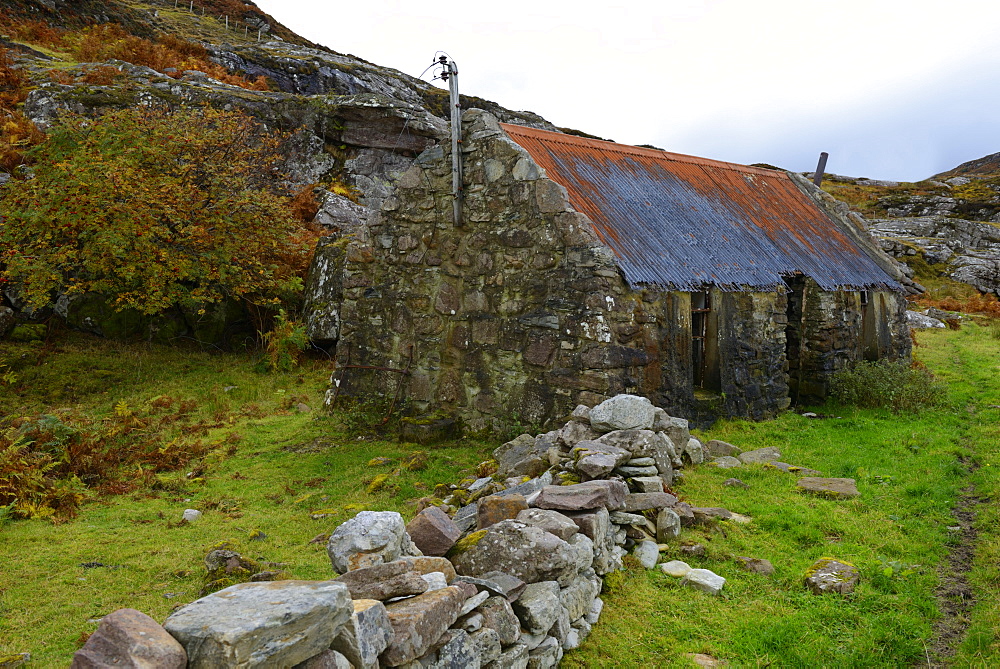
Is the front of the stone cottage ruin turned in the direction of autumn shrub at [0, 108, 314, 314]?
no

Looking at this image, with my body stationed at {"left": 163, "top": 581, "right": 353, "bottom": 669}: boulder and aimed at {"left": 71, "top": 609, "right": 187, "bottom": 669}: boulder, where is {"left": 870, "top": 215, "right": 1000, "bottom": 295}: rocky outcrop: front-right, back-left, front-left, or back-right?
back-right

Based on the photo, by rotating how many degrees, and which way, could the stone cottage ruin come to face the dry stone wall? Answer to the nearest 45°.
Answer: approximately 45° to its right

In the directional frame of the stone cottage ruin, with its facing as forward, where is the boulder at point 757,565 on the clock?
The boulder is roughly at 1 o'clock from the stone cottage ruin.

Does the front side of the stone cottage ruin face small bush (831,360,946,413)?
no

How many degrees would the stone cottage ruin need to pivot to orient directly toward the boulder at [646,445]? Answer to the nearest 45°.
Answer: approximately 45° to its right

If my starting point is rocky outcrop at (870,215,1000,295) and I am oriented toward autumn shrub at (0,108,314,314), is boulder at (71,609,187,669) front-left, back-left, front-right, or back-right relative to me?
front-left

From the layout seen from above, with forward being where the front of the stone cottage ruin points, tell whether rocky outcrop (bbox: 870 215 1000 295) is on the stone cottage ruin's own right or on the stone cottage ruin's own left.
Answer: on the stone cottage ruin's own left

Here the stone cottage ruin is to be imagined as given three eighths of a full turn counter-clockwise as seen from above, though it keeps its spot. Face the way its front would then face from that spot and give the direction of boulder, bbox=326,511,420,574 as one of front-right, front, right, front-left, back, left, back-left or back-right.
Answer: back

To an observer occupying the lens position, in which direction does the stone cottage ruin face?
facing the viewer and to the right of the viewer

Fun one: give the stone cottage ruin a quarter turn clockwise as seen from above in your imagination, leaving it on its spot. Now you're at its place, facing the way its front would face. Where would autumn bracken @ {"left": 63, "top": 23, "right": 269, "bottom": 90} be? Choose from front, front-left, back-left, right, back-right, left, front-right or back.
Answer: right

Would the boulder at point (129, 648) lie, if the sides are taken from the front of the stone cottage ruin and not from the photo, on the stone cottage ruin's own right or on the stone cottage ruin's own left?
on the stone cottage ruin's own right

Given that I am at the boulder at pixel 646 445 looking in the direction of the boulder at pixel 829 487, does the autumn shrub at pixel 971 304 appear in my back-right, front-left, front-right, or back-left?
front-left
